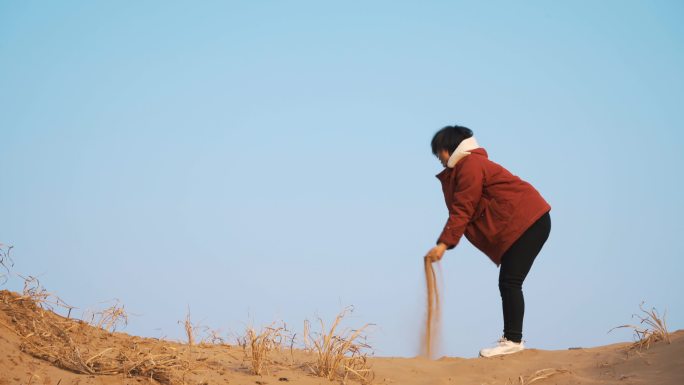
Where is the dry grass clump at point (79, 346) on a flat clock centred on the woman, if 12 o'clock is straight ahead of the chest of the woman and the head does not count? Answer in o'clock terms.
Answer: The dry grass clump is roughly at 11 o'clock from the woman.

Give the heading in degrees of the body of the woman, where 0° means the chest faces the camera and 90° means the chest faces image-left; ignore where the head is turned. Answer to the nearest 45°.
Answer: approximately 90°

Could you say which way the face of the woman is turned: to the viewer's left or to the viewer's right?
to the viewer's left
